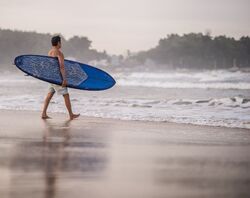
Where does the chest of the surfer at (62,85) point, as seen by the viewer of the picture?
to the viewer's right
